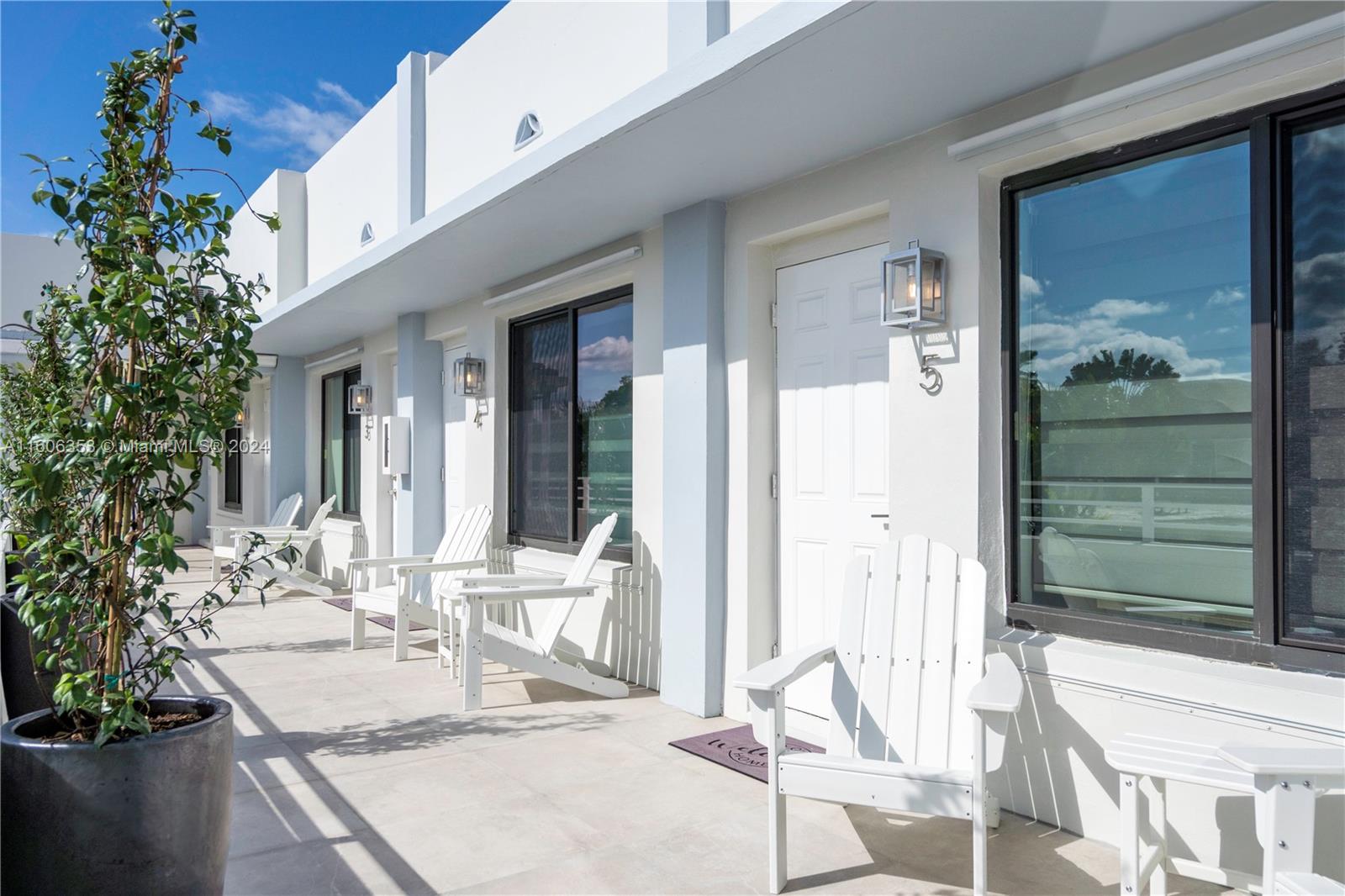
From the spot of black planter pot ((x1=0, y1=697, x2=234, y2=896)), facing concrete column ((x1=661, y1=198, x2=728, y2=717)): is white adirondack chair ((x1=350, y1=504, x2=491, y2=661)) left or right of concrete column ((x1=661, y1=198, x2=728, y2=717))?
left

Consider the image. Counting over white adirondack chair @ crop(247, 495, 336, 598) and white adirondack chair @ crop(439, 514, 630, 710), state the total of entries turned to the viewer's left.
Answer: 2

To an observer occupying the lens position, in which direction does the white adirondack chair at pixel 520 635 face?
facing to the left of the viewer

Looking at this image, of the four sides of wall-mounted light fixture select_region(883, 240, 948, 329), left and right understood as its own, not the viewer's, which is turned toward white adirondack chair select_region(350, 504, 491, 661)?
right

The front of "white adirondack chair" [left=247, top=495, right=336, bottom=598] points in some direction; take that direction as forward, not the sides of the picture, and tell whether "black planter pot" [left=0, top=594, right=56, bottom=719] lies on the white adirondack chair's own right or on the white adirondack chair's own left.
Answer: on the white adirondack chair's own left

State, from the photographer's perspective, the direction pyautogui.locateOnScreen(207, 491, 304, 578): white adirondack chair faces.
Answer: facing the viewer and to the left of the viewer

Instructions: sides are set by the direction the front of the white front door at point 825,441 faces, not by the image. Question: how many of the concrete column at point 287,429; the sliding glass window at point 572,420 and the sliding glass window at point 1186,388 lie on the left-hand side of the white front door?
1

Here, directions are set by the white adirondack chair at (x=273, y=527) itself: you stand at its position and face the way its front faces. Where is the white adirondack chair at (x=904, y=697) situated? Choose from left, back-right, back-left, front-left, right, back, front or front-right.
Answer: front-left

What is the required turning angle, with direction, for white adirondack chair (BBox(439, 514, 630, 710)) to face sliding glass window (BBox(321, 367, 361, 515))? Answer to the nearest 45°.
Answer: approximately 90° to its right

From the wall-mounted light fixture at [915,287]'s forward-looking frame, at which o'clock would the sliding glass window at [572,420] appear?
The sliding glass window is roughly at 3 o'clock from the wall-mounted light fixture.
